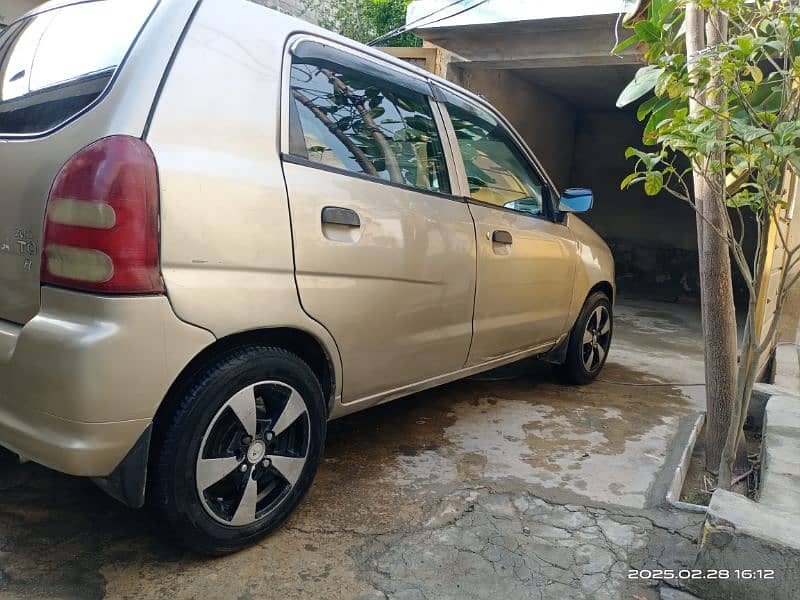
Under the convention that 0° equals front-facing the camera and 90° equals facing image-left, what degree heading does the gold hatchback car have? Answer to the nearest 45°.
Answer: approximately 225°

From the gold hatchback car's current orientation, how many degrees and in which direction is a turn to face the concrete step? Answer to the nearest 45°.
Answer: approximately 45° to its right

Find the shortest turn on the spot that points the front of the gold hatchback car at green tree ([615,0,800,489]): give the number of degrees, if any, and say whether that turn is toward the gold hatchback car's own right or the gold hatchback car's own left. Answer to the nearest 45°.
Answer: approximately 45° to the gold hatchback car's own right
